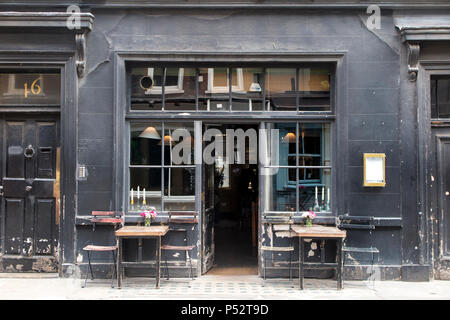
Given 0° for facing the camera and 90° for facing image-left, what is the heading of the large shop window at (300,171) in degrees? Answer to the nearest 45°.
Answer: approximately 0°
